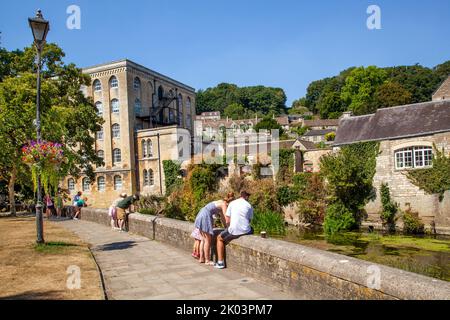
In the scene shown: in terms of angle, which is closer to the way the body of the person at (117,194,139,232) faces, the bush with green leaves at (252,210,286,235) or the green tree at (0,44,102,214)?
the bush with green leaves

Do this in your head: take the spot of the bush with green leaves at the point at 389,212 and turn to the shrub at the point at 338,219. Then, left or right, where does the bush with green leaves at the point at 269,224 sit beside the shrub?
left

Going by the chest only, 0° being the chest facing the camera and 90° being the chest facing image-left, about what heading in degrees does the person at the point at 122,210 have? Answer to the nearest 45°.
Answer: approximately 270°
